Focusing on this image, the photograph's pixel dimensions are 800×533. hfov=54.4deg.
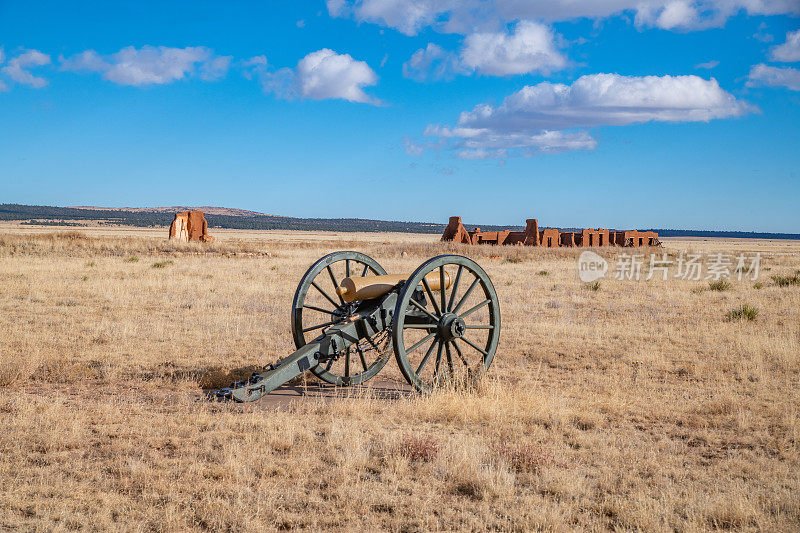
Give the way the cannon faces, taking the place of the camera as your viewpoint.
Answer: facing away from the viewer and to the right of the viewer

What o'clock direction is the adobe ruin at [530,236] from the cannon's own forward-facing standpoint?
The adobe ruin is roughly at 11 o'clock from the cannon.

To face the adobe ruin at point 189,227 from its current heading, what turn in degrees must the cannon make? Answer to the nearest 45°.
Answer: approximately 45° to its left

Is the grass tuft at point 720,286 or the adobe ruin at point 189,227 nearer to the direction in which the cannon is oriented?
the grass tuft

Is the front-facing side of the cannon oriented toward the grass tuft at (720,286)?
yes
